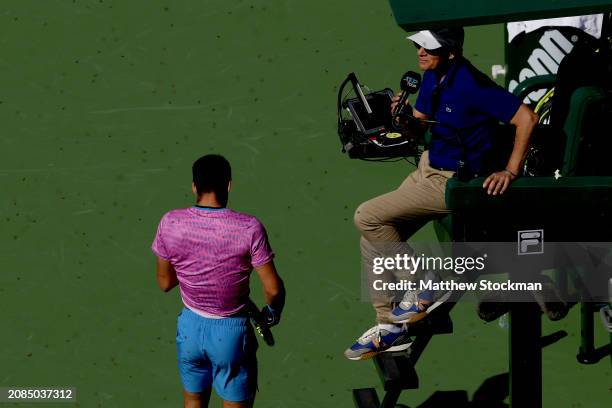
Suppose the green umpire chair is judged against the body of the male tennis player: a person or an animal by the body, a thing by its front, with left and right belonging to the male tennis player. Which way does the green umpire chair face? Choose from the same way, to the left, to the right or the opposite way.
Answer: to the left

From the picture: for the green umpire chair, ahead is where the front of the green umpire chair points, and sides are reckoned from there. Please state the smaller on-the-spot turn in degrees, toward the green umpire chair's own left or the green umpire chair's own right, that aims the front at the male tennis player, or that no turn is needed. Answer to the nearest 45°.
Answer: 0° — it already faces them

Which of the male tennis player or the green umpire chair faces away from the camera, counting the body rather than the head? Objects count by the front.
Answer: the male tennis player

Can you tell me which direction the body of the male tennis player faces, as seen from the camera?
away from the camera

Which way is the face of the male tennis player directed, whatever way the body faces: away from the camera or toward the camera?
away from the camera

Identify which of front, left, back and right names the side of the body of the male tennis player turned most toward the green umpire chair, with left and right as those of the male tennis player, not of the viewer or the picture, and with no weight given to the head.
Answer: right

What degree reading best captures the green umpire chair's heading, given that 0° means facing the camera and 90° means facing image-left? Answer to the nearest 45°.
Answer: approximately 90°

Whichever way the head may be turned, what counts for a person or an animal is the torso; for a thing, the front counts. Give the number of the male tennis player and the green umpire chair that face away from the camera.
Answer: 1
